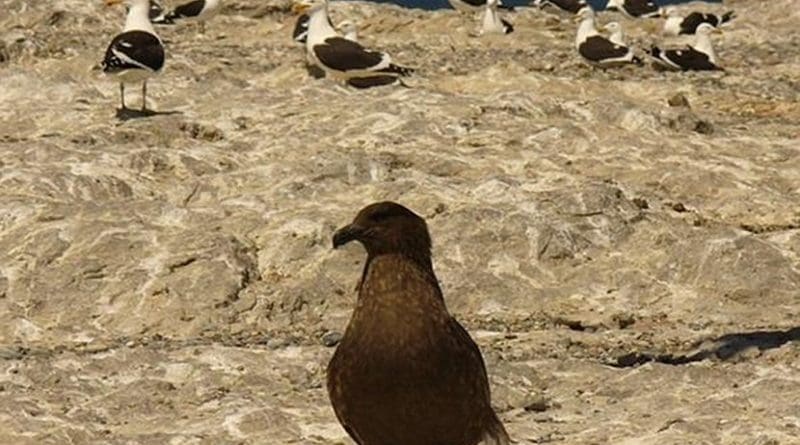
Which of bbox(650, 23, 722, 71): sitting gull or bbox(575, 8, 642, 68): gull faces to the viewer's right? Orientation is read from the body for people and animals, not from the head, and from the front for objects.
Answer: bbox(650, 23, 722, 71): sitting gull

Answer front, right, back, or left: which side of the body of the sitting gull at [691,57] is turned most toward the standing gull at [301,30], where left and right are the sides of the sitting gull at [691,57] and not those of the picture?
back

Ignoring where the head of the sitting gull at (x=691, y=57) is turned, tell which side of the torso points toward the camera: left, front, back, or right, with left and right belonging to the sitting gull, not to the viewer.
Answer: right

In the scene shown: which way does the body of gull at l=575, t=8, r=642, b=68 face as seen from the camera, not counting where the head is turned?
to the viewer's left

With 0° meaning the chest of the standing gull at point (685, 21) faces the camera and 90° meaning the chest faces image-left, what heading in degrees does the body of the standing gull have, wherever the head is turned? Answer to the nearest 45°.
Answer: approximately 90°

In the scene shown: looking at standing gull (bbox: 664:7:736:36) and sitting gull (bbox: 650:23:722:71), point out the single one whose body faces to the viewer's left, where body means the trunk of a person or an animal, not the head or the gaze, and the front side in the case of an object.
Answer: standing gull (bbox: 664:7:736:36)

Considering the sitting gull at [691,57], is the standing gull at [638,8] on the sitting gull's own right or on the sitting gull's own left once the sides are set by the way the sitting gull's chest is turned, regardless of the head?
on the sitting gull's own left

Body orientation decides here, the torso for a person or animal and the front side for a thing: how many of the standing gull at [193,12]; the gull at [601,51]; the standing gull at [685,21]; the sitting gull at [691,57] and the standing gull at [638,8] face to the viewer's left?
3

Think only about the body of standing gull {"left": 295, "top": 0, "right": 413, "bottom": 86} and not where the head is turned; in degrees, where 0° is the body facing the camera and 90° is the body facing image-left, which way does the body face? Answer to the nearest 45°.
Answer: approximately 90°

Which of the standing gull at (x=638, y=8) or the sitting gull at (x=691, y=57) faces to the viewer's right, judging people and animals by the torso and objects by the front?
the sitting gull at (x=691, y=57)

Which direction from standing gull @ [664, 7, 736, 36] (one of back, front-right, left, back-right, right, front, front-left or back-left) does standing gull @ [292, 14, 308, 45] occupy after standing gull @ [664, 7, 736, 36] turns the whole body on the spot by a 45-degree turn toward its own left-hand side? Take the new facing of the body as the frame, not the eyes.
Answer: front
